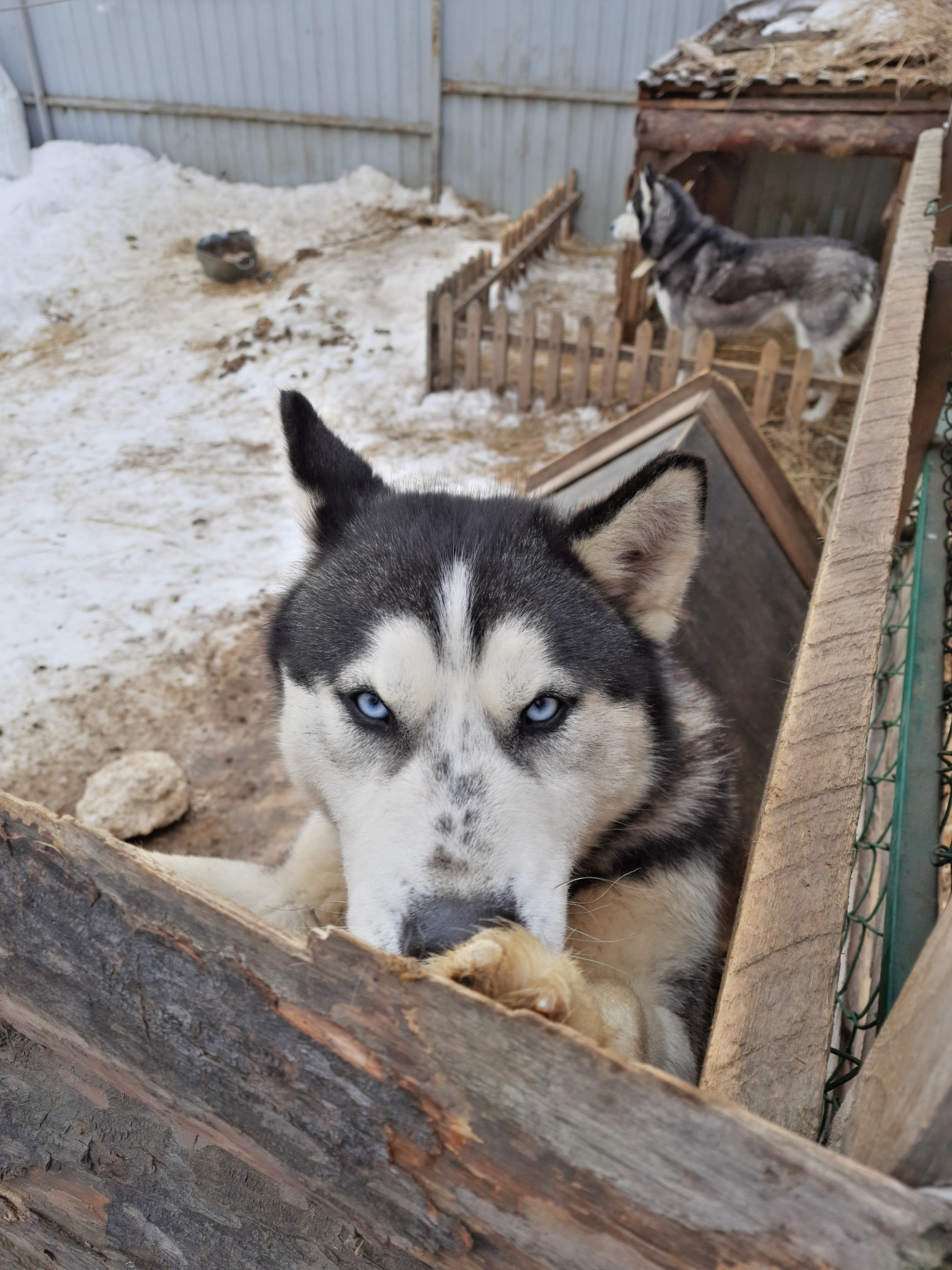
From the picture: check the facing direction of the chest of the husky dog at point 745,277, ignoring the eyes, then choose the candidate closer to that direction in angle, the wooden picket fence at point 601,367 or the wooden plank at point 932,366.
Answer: the wooden picket fence

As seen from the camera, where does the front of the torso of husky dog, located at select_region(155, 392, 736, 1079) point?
toward the camera

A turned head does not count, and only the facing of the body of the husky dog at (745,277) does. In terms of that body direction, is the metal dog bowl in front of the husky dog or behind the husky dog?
in front

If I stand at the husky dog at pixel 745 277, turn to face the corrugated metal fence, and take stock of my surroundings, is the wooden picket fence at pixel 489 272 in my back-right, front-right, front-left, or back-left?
front-left

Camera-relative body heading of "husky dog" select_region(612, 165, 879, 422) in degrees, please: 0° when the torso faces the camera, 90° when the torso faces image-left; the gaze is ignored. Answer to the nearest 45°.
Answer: approximately 90°

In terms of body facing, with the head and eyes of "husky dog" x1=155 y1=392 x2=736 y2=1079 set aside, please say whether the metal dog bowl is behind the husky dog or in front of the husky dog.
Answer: behind

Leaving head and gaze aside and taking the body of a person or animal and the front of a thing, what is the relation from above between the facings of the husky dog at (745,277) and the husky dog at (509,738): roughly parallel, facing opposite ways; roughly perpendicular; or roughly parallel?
roughly perpendicular

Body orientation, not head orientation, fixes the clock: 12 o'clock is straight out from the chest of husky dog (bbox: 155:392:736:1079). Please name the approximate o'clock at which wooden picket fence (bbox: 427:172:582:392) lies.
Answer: The wooden picket fence is roughly at 6 o'clock from the husky dog.

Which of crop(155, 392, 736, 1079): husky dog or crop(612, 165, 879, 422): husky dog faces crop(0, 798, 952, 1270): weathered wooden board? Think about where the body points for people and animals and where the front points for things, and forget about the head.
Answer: crop(155, 392, 736, 1079): husky dog

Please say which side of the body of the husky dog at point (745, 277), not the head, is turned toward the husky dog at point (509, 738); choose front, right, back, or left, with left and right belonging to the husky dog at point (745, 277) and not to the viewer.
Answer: left

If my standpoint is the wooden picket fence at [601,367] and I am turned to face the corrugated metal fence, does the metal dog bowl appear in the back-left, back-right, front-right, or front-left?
front-left

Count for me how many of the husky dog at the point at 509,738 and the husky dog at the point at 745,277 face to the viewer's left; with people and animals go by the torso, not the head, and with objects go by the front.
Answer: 1

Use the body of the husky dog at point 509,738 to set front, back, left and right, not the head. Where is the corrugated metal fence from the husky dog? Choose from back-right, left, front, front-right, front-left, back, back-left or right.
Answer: back
